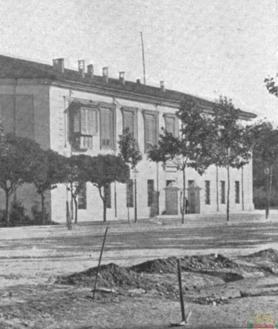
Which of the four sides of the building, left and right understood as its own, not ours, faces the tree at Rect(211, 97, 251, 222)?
front

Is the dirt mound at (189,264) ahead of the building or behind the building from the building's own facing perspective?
ahead

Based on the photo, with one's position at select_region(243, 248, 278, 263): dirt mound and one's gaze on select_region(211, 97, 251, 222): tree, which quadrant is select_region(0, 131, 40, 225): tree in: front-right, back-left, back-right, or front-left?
front-left

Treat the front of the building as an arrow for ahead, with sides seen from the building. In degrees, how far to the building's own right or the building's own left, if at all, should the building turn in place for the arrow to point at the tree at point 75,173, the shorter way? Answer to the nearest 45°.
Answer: approximately 45° to the building's own right

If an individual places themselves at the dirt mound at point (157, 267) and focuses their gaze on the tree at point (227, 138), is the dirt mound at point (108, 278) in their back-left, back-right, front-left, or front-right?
back-left

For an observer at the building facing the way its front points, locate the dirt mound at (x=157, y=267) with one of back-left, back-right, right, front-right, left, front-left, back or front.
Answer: front-right

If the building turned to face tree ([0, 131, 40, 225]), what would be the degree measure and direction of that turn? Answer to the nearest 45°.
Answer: approximately 45° to its right
